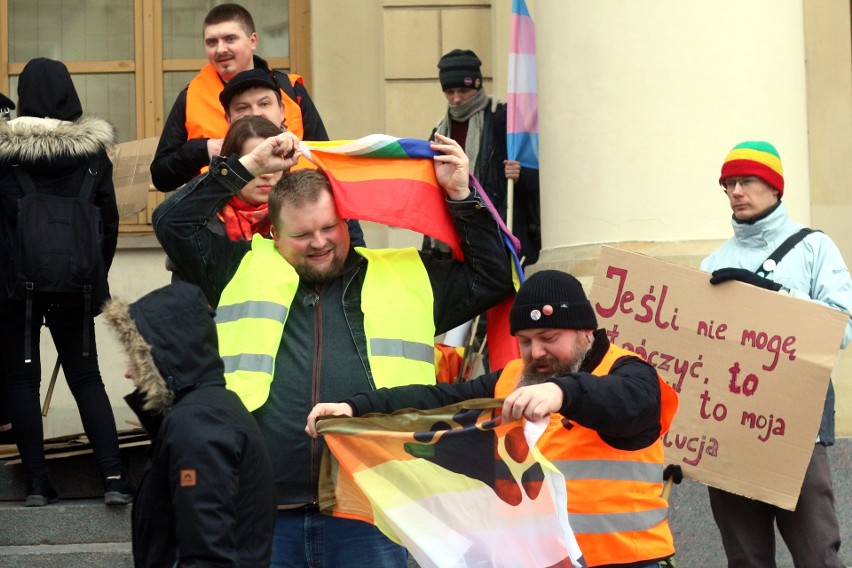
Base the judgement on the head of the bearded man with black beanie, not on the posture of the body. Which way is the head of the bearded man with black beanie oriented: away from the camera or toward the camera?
toward the camera

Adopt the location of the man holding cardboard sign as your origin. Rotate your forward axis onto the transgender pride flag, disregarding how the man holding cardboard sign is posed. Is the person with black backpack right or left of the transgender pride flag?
left

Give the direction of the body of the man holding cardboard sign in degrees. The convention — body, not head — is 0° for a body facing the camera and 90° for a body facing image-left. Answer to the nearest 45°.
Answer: approximately 45°

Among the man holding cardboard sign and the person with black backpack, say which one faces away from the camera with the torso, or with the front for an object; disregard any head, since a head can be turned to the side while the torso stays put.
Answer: the person with black backpack

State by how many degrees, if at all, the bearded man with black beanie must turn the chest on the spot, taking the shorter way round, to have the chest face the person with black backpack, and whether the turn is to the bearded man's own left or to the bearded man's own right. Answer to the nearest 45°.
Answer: approximately 90° to the bearded man's own right

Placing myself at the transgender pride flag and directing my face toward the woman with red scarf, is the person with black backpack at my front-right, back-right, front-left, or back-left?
front-right

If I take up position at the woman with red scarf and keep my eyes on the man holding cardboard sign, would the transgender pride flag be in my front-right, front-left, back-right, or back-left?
front-left

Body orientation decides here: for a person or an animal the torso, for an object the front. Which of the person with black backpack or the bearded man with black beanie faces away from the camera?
the person with black backpack

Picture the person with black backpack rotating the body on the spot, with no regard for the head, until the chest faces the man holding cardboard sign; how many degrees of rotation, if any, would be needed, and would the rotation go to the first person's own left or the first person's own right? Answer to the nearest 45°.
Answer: approximately 135° to the first person's own right

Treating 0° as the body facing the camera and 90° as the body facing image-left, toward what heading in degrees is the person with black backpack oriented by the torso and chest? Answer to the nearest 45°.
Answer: approximately 180°

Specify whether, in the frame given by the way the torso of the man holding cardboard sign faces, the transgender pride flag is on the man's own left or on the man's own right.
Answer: on the man's own right

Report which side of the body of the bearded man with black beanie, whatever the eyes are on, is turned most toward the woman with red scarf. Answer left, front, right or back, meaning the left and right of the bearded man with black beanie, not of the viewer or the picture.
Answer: right
